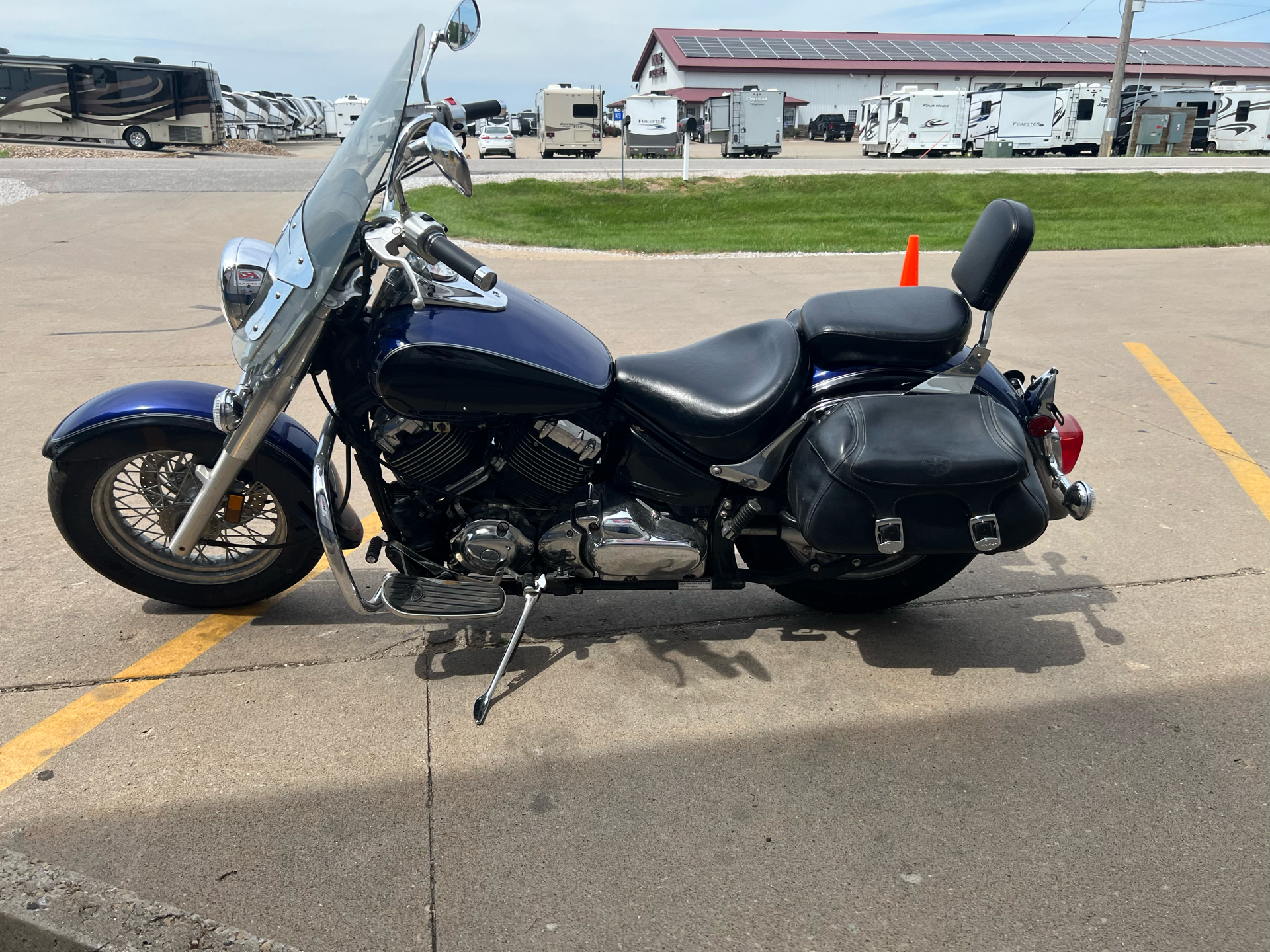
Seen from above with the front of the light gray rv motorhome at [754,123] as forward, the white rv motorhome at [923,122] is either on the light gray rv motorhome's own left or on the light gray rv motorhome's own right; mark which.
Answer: on the light gray rv motorhome's own right

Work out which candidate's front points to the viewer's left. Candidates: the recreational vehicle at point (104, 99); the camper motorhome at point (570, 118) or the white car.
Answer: the recreational vehicle

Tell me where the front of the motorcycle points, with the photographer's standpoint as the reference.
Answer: facing to the left of the viewer

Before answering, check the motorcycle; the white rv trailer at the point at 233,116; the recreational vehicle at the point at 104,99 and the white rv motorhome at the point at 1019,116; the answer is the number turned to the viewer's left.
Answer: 3

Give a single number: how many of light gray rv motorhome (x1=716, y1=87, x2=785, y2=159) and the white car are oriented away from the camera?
2

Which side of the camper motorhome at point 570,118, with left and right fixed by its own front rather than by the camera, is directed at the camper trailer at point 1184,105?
right

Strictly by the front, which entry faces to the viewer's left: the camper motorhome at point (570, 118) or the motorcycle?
the motorcycle

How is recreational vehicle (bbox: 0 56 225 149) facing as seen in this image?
to the viewer's left

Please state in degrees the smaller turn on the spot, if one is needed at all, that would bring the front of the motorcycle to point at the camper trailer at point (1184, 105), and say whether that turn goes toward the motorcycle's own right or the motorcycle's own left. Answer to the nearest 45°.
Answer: approximately 135° to the motorcycle's own right

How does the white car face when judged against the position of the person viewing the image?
facing away from the viewer

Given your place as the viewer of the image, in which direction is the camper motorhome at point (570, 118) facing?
facing away from the viewer
